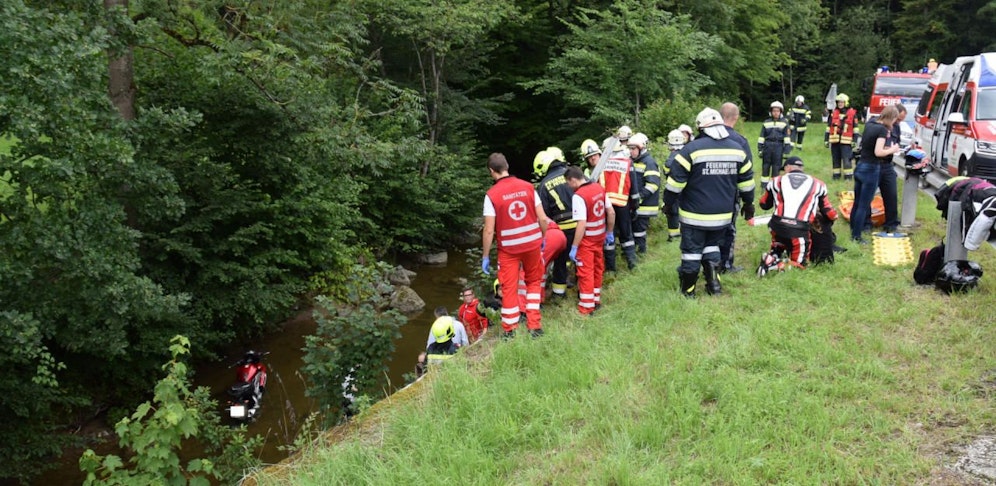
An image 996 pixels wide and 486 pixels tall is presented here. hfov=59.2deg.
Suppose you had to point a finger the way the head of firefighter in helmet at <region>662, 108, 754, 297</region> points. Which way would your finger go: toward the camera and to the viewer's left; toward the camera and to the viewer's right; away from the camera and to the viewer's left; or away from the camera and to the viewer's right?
away from the camera and to the viewer's left

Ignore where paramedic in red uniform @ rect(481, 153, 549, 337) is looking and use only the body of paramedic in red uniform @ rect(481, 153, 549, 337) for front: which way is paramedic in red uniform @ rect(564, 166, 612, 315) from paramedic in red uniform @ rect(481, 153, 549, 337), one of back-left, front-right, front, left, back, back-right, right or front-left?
front-right

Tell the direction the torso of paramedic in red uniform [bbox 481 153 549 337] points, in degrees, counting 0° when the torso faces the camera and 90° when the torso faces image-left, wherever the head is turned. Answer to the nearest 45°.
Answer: approximately 180°

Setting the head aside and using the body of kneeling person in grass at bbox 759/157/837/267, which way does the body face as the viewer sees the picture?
away from the camera

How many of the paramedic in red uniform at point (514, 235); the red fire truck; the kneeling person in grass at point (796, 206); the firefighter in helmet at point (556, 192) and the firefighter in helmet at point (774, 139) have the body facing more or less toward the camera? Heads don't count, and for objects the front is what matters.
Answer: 2

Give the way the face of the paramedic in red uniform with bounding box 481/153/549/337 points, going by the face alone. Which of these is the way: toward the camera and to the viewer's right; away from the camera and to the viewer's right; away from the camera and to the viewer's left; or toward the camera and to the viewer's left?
away from the camera and to the viewer's left

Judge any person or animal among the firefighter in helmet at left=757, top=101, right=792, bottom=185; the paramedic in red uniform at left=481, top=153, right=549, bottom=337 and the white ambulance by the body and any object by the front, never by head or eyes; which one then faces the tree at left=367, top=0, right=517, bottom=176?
the paramedic in red uniform

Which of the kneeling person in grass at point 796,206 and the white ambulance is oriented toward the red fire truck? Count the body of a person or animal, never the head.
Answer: the kneeling person in grass

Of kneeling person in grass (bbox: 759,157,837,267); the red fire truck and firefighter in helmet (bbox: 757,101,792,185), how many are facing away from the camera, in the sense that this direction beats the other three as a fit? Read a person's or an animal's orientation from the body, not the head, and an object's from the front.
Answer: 1

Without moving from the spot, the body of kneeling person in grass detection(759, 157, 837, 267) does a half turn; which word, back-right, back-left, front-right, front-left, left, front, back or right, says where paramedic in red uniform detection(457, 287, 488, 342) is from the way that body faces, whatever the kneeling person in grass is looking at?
right

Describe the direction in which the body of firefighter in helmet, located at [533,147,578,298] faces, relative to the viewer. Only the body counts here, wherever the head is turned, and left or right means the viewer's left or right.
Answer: facing away from the viewer and to the left of the viewer

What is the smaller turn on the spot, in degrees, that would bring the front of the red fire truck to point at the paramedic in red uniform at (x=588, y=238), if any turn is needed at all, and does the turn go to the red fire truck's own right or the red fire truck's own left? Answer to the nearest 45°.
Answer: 0° — it already faces them

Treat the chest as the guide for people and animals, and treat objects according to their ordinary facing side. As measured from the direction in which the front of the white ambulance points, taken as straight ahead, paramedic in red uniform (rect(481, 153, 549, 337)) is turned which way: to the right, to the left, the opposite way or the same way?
the opposite way

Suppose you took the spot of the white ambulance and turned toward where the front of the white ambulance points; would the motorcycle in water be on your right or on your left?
on your right

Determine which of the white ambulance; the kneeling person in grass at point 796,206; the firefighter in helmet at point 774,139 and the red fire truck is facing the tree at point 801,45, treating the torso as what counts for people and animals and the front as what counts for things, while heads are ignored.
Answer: the kneeling person in grass

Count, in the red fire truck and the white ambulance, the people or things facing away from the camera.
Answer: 0

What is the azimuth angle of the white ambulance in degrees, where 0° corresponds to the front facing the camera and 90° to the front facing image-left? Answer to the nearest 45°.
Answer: approximately 315°
